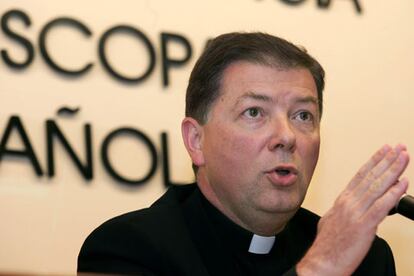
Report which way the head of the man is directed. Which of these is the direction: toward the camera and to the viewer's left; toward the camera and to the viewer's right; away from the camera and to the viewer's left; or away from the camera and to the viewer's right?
toward the camera and to the viewer's right

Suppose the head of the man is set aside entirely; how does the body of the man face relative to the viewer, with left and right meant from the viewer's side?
facing the viewer and to the right of the viewer
